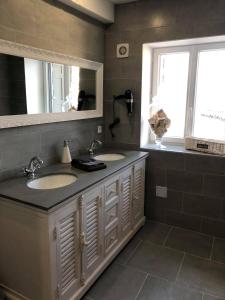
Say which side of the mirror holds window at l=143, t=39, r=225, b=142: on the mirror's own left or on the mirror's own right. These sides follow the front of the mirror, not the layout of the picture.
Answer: on the mirror's own left

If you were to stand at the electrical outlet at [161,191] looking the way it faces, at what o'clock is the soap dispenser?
The soap dispenser is roughly at 2 o'clock from the electrical outlet.

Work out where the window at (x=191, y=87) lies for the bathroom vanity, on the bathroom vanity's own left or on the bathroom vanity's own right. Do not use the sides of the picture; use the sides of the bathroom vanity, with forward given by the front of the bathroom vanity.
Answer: on the bathroom vanity's own left

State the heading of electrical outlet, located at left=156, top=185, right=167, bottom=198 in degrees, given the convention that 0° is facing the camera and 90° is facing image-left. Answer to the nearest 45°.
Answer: approximately 0°

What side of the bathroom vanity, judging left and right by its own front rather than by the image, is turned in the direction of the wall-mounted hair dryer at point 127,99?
left

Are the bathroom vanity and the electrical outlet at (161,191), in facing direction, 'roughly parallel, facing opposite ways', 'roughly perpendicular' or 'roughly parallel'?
roughly perpendicular

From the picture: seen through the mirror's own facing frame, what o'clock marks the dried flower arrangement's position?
The dried flower arrangement is roughly at 10 o'clock from the mirror.

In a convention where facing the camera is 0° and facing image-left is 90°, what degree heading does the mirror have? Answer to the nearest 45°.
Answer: approximately 315°

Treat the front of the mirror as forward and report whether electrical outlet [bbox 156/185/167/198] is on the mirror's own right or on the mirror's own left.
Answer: on the mirror's own left
